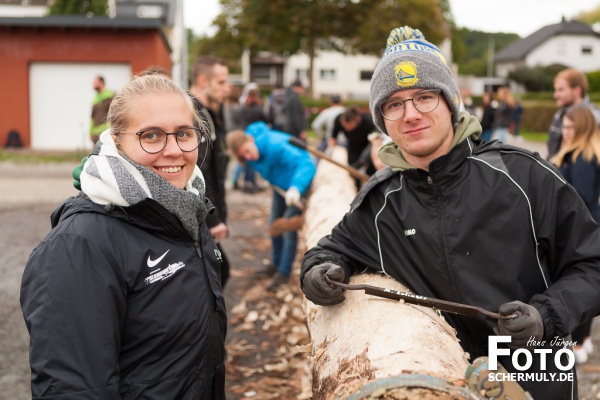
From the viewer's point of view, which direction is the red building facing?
toward the camera

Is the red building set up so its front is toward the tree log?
yes

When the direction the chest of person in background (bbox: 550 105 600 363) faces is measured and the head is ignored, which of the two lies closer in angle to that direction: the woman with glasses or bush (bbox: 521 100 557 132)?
the woman with glasses

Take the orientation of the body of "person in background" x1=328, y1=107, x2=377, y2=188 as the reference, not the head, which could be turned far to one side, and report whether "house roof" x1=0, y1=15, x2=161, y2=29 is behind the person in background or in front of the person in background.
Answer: behind

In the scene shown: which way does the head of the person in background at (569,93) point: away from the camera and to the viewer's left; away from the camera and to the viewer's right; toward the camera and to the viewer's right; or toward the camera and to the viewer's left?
toward the camera and to the viewer's left

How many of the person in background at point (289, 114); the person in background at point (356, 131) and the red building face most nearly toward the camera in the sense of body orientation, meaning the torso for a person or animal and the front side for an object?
2

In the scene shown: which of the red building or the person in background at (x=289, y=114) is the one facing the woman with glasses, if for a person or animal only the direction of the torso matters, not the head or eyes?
the red building

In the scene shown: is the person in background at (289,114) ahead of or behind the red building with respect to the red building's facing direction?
ahead

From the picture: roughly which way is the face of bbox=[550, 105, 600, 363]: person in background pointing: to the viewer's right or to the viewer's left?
to the viewer's left

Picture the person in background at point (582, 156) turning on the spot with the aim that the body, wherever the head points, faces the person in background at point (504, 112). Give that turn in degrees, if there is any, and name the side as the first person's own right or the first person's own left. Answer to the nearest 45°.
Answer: approximately 135° to the first person's own right
